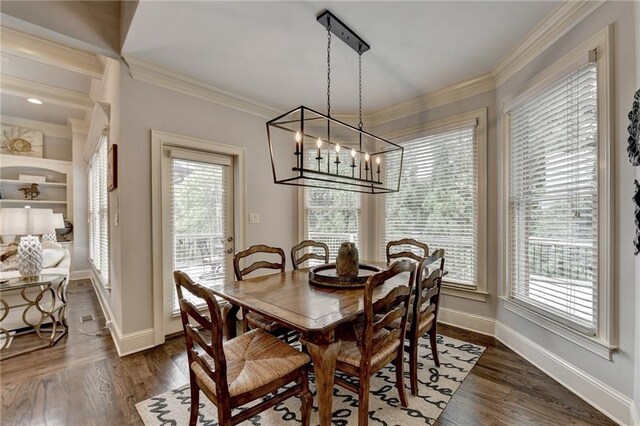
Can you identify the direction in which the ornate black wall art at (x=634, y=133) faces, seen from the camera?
facing to the left of the viewer

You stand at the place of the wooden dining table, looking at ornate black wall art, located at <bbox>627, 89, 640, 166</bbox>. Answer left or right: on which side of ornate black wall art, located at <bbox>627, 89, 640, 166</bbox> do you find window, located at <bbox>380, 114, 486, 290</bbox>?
left

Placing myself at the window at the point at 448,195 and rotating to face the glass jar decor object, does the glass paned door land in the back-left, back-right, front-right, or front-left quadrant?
front-right

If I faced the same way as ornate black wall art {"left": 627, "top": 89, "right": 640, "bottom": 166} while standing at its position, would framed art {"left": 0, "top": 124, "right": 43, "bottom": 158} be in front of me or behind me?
in front

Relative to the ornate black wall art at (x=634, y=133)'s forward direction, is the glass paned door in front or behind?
in front

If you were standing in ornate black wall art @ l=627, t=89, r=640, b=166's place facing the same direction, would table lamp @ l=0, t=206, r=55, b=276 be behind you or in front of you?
in front
